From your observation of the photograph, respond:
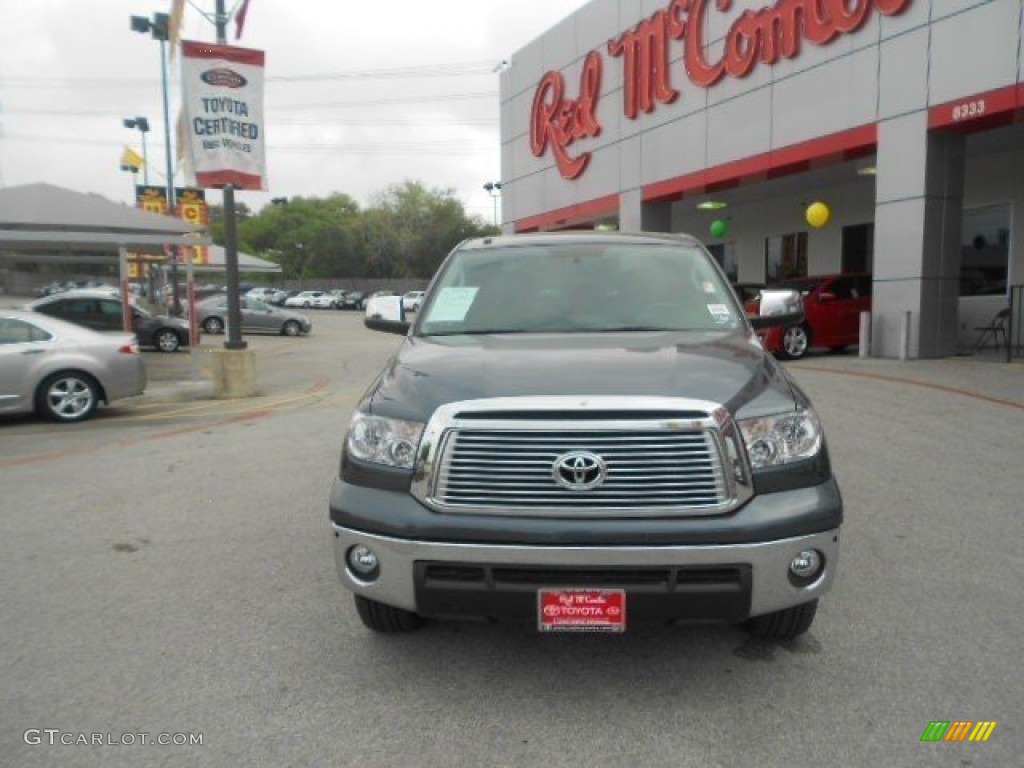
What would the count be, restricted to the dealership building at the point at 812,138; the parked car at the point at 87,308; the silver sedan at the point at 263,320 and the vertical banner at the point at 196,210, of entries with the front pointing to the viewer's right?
2

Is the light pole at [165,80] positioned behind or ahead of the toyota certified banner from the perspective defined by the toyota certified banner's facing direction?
behind

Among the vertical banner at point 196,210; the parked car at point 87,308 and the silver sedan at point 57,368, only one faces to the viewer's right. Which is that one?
the parked car

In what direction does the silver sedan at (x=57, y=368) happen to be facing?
to the viewer's left

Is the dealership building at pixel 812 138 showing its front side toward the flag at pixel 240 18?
yes

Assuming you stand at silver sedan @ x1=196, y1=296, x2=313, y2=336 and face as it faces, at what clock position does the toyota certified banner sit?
The toyota certified banner is roughly at 3 o'clock from the silver sedan.

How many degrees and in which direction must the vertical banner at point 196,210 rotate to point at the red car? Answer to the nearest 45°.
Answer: approximately 45° to its left

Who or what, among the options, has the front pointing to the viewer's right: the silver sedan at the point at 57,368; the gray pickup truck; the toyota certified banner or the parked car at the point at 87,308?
the parked car

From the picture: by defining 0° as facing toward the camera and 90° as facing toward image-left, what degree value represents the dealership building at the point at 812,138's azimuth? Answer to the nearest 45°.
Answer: approximately 45°

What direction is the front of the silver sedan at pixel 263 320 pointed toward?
to the viewer's right

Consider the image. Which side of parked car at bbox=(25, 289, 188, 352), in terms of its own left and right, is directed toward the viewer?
right

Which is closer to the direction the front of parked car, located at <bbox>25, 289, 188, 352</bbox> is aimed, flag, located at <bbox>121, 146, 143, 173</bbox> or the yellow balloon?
the yellow balloon
